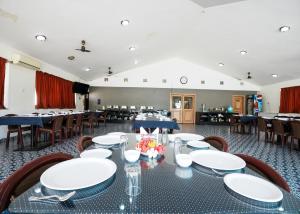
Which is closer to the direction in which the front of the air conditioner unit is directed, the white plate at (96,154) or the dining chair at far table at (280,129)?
the dining chair at far table

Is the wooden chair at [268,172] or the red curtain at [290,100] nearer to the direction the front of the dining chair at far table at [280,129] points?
the red curtain

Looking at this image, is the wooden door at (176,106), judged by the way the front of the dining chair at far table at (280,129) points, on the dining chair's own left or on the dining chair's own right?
on the dining chair's own left

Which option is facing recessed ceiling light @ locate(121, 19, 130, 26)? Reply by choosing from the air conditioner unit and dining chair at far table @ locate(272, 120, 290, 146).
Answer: the air conditioner unit

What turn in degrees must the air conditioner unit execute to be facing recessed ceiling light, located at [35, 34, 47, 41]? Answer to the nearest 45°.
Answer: approximately 45° to its right
